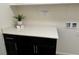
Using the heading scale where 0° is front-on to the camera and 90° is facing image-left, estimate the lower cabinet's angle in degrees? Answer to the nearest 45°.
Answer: approximately 0°
